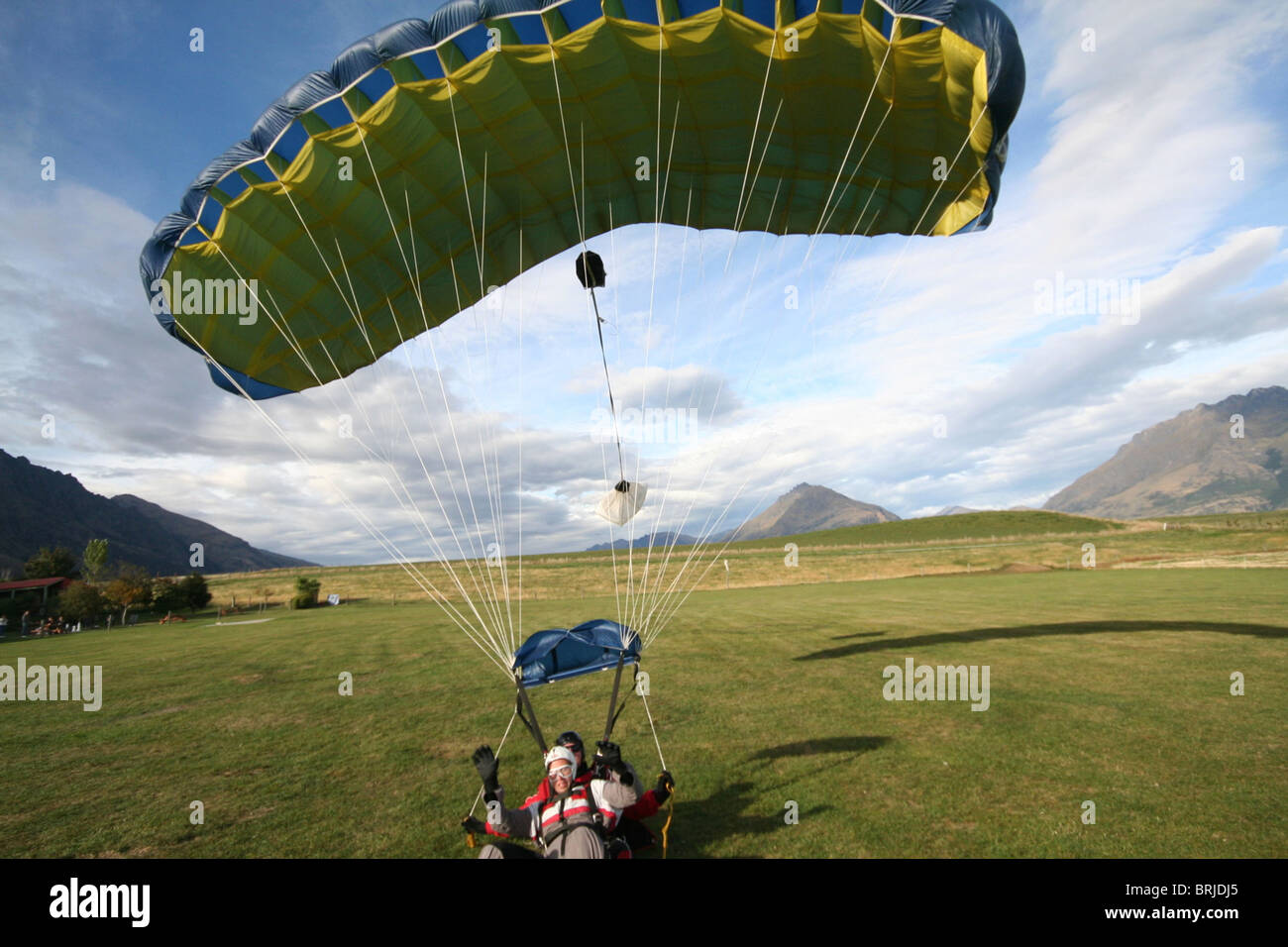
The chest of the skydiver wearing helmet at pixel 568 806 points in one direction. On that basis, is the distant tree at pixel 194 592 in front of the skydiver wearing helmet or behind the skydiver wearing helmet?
behind

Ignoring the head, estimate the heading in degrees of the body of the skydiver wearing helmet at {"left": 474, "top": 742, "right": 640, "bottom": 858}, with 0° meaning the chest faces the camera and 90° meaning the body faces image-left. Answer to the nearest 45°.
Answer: approximately 0°

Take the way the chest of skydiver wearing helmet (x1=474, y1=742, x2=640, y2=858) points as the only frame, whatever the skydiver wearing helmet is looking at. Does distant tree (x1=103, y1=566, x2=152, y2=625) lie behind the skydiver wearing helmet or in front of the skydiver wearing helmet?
behind

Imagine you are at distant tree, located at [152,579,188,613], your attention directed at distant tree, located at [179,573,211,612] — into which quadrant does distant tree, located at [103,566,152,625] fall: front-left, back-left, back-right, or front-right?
back-right

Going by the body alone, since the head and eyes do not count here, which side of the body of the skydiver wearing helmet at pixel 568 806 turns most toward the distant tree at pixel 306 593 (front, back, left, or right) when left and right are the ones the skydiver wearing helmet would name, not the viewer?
back
